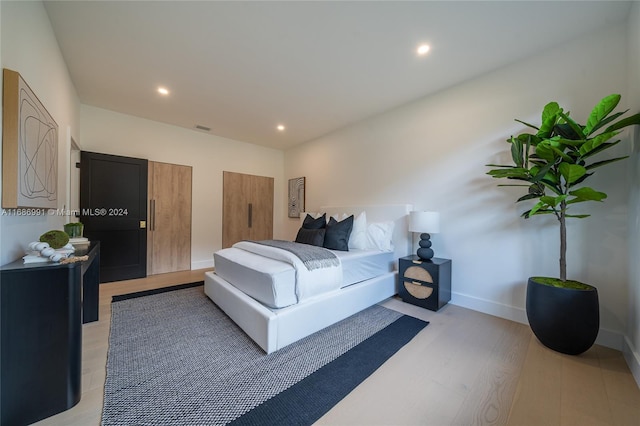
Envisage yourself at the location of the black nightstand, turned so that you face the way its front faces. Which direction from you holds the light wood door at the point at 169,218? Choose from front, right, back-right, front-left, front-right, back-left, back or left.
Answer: front-right

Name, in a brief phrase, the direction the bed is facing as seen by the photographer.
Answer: facing the viewer and to the left of the viewer

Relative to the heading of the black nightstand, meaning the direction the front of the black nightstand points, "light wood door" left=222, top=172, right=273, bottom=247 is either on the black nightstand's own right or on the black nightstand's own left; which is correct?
on the black nightstand's own right

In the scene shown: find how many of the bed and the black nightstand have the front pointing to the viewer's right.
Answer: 0

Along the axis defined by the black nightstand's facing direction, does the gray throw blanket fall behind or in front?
in front

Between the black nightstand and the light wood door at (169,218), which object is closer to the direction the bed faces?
the light wood door

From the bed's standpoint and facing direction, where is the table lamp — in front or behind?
behind

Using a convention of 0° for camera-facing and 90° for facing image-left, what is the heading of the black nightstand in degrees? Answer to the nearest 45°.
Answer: approximately 45°

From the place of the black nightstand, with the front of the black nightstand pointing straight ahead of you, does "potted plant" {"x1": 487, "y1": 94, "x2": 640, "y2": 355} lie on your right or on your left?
on your left

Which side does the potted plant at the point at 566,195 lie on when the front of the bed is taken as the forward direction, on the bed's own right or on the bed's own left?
on the bed's own left

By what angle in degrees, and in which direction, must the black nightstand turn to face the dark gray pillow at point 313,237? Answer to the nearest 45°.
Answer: approximately 45° to its right
